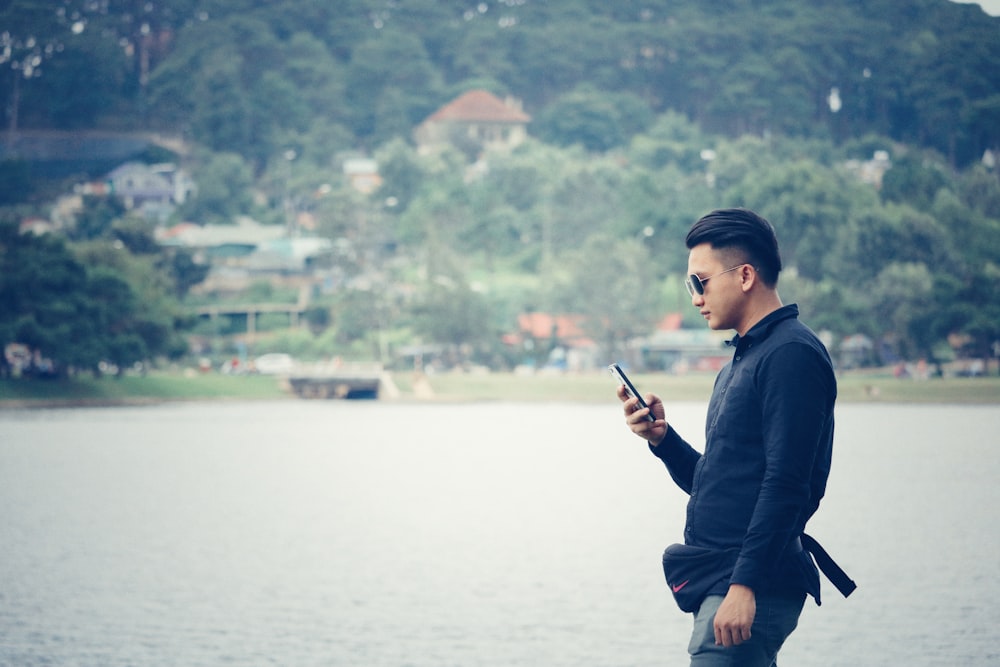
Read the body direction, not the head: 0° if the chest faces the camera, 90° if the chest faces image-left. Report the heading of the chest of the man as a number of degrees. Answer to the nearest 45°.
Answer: approximately 90°

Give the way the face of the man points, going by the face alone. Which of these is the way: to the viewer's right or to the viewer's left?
to the viewer's left
